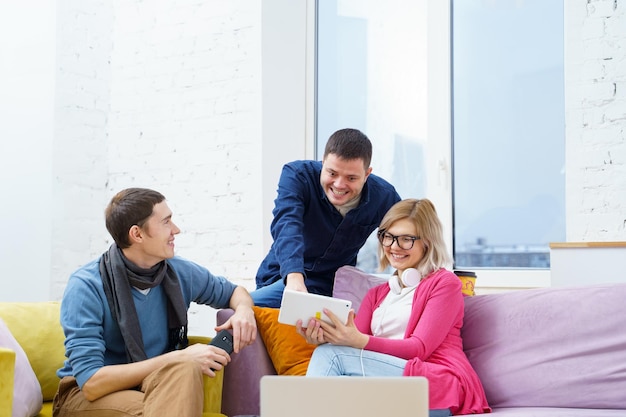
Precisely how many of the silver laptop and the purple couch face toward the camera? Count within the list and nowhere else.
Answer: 1

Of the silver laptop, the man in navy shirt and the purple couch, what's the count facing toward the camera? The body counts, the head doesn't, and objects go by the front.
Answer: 2

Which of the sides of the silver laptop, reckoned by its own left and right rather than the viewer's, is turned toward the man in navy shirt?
front

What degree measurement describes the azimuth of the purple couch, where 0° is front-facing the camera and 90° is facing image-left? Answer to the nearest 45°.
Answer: approximately 0°

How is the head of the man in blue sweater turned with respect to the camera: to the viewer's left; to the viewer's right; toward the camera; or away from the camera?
to the viewer's right

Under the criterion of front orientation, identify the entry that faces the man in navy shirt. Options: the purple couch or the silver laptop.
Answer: the silver laptop

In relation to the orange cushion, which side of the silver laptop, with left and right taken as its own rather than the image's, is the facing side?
front

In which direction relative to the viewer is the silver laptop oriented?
away from the camera

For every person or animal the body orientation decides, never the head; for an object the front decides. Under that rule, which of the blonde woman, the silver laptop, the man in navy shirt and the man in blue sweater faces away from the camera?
the silver laptop
